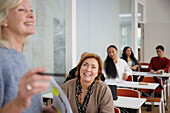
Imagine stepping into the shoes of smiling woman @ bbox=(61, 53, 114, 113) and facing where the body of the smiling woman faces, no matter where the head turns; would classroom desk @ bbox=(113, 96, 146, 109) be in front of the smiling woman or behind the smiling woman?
behind

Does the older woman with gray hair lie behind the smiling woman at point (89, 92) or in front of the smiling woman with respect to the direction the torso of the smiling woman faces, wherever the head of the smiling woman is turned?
in front

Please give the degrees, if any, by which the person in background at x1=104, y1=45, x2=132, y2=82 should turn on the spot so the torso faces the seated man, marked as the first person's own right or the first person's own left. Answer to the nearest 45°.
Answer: approximately 135° to the first person's own left

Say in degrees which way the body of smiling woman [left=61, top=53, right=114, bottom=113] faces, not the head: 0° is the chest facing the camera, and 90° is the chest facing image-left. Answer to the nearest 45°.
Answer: approximately 0°

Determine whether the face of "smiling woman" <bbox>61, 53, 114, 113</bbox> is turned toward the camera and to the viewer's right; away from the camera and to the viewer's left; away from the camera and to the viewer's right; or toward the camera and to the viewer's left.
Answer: toward the camera and to the viewer's left

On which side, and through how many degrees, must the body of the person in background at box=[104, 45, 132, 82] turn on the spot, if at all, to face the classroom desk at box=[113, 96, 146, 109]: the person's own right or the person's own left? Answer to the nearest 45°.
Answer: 0° — they already face it

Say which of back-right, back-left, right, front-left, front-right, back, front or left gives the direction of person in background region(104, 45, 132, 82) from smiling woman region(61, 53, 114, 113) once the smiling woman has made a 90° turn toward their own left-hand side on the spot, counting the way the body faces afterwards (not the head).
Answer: left
